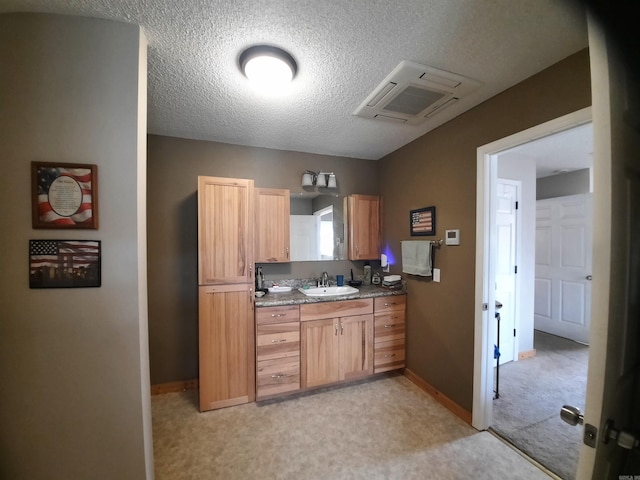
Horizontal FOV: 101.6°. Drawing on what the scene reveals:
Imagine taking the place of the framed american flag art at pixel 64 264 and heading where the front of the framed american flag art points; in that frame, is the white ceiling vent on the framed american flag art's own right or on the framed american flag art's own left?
on the framed american flag art's own left

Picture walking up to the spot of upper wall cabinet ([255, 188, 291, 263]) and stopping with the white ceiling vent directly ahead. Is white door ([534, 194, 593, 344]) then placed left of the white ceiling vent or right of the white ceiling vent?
left

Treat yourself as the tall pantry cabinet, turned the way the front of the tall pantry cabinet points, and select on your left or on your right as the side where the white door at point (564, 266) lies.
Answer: on your left

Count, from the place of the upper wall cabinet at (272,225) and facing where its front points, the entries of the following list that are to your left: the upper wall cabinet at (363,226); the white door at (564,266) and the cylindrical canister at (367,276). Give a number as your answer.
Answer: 3

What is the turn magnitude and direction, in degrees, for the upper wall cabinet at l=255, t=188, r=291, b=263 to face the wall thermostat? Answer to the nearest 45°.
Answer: approximately 45° to its left

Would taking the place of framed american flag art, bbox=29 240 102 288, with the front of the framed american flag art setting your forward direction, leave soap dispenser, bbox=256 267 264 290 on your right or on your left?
on your left

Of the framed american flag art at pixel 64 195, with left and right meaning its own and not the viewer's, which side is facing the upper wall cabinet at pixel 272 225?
left

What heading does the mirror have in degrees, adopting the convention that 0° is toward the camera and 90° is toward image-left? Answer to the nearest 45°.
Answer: approximately 0°

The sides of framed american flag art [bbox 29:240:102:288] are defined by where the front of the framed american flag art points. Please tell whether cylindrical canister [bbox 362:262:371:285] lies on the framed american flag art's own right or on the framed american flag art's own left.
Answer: on the framed american flag art's own left

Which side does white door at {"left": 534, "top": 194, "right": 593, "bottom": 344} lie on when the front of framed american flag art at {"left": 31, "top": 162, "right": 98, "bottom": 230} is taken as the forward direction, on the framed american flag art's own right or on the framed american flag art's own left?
on the framed american flag art's own left

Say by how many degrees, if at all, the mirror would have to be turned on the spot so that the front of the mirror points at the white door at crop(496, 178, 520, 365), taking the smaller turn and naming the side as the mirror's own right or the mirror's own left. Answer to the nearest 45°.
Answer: approximately 90° to the mirror's own left

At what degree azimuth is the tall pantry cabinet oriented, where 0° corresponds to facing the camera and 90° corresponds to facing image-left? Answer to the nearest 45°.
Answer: approximately 0°

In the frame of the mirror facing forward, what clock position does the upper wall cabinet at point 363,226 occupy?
The upper wall cabinet is roughly at 9 o'clock from the mirror.

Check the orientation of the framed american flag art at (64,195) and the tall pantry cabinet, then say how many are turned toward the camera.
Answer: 2
